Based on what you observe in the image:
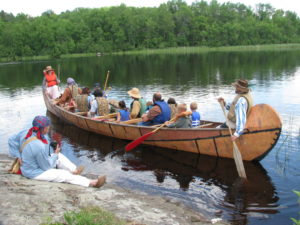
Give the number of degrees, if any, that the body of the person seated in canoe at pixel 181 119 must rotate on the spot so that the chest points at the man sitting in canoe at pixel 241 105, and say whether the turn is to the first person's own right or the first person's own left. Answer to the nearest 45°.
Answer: approximately 180°

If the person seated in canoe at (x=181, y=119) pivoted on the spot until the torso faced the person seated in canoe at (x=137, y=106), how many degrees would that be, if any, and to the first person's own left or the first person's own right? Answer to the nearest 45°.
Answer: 0° — they already face them

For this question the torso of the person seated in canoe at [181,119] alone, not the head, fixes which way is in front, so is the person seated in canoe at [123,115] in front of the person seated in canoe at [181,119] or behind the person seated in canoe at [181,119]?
in front

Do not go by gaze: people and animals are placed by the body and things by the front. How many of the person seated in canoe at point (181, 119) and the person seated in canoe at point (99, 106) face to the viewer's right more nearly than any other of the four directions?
0

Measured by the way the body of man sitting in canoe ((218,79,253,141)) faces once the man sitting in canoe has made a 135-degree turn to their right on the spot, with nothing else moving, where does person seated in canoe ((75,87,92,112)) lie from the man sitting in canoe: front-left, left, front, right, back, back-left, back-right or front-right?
left

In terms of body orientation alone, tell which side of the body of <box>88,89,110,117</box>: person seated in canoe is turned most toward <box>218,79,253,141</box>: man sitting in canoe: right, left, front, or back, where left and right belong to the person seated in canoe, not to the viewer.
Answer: back

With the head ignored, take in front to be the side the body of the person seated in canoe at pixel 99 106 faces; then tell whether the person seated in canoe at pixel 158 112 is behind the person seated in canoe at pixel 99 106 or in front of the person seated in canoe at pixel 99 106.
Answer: behind

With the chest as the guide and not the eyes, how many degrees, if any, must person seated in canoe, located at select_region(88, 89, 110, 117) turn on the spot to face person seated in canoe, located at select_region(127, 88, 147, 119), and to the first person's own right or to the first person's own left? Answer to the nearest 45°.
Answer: approximately 180°

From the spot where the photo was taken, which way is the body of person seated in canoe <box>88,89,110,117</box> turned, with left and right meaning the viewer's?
facing away from the viewer and to the left of the viewer

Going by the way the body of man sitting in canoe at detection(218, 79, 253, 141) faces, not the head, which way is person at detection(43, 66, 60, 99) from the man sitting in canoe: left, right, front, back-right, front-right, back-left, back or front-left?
front-right

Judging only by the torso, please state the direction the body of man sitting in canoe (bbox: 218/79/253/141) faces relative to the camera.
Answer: to the viewer's left

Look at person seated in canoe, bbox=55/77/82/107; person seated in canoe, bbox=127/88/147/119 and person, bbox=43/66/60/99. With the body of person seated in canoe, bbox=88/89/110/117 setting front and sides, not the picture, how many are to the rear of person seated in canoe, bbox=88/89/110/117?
1

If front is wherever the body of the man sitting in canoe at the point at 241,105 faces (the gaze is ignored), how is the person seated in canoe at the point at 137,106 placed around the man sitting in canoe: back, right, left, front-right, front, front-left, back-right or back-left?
front-right

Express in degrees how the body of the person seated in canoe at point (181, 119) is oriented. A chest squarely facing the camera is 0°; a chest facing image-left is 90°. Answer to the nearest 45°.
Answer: approximately 135°

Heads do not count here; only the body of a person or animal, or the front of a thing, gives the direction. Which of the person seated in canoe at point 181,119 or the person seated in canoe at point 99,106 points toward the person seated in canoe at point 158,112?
the person seated in canoe at point 181,119
